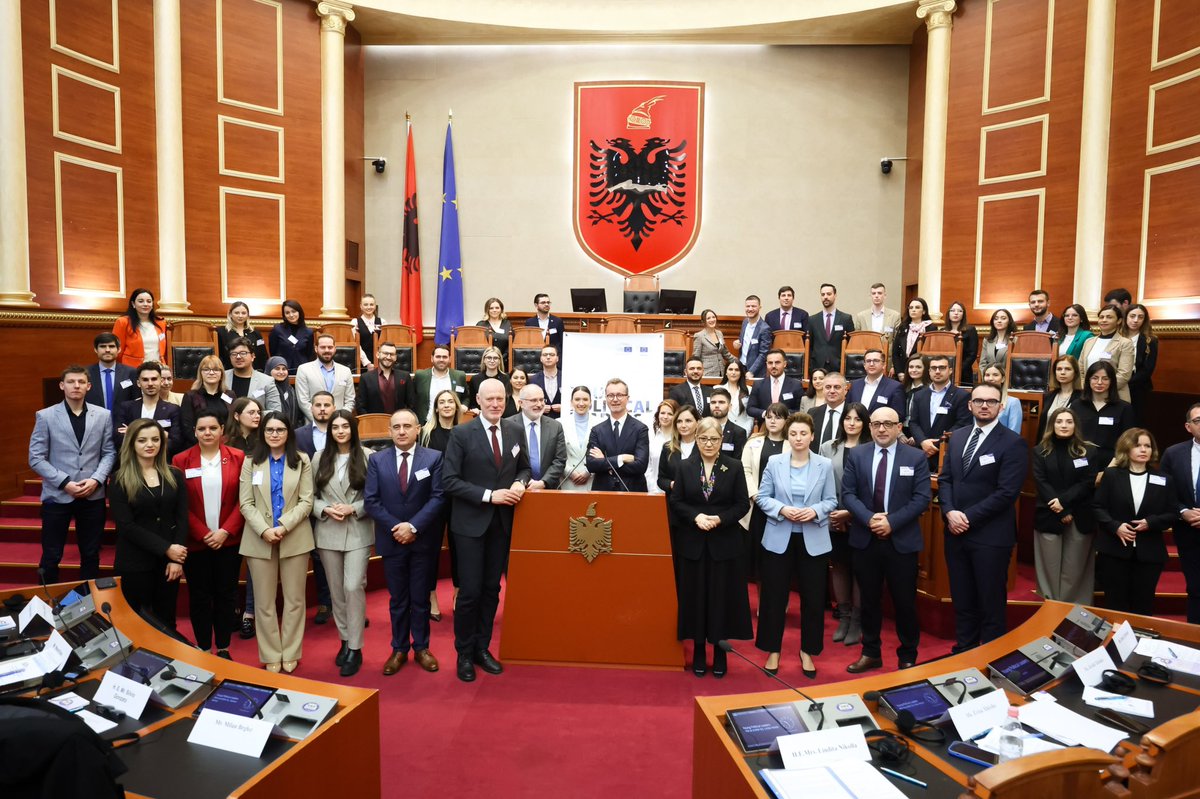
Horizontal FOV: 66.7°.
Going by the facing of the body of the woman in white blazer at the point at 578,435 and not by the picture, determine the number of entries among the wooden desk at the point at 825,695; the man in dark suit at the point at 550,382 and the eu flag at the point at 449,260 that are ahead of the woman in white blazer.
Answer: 1

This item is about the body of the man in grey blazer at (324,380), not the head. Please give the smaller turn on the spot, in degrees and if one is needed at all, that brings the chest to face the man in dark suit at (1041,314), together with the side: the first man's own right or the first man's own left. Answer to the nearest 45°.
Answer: approximately 90° to the first man's own left

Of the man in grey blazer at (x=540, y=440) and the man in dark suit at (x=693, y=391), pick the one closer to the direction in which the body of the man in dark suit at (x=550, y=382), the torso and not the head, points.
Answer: the man in grey blazer

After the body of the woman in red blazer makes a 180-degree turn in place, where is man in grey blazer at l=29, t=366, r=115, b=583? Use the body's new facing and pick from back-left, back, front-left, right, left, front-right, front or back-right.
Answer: front-left

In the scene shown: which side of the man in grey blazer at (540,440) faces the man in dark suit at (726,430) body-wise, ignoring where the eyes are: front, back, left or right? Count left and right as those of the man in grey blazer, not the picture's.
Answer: left

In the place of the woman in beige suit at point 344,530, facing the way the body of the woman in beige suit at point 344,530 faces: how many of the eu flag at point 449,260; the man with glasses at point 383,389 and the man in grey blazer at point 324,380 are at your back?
3

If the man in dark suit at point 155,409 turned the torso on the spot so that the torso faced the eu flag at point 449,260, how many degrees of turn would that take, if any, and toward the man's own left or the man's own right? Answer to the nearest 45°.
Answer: approximately 135° to the man's own left
